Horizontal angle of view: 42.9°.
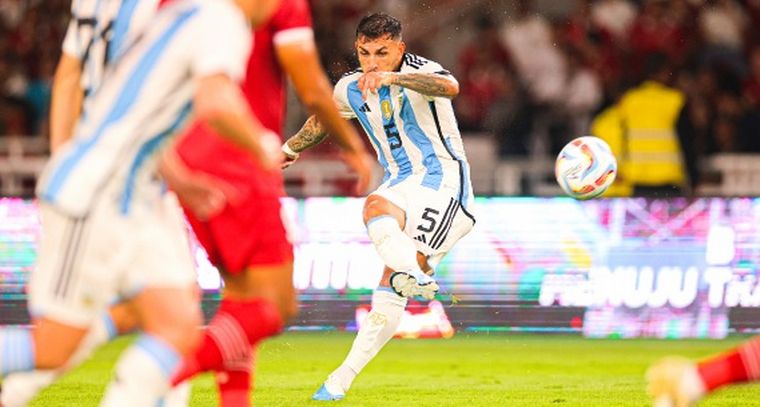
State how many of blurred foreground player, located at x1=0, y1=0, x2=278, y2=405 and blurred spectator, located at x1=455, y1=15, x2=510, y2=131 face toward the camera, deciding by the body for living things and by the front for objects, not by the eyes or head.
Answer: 1

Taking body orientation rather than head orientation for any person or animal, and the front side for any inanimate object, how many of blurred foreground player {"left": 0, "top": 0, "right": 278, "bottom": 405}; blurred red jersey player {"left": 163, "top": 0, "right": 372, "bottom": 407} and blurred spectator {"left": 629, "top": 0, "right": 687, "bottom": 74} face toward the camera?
1

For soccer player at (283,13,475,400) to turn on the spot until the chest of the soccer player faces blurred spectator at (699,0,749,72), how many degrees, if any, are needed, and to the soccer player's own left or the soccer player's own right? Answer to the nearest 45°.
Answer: approximately 180°

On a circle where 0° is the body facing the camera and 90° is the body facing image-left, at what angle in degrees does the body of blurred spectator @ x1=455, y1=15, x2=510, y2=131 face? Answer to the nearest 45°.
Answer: approximately 0°

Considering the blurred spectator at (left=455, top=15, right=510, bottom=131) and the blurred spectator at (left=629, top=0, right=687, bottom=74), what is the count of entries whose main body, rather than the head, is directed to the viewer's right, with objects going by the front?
0

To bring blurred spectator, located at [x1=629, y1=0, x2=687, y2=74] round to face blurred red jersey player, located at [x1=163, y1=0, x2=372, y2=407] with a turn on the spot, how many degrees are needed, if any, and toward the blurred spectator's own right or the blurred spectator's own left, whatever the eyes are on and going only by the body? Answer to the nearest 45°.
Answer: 0° — they already face them

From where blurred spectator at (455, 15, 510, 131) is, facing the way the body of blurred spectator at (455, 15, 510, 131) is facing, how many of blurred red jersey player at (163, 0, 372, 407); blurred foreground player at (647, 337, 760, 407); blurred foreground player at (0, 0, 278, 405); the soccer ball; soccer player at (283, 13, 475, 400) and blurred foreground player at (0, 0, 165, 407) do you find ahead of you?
6
